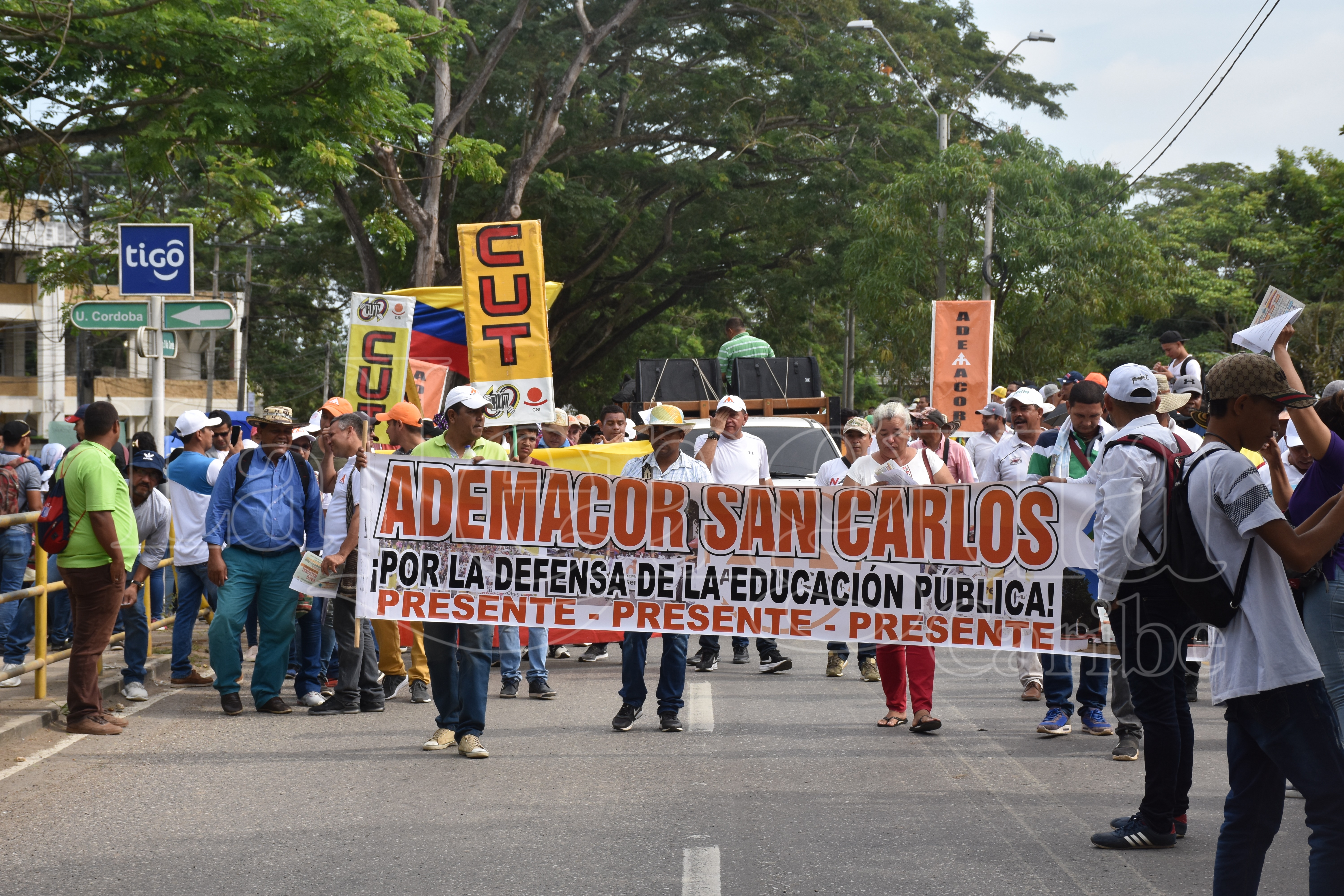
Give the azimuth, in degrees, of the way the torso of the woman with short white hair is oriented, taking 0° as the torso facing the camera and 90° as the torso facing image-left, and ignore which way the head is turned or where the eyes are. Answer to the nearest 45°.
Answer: approximately 0°

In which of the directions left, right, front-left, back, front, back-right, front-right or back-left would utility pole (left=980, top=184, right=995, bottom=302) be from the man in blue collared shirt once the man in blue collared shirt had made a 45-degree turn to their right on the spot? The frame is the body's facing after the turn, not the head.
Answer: back

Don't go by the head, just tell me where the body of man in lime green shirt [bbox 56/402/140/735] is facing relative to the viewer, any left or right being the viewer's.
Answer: facing to the right of the viewer

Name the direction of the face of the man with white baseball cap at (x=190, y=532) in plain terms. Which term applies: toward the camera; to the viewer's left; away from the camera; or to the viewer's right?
to the viewer's right

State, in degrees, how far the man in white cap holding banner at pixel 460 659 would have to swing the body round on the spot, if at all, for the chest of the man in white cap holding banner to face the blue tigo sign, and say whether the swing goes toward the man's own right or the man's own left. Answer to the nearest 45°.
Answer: approximately 135° to the man's own right

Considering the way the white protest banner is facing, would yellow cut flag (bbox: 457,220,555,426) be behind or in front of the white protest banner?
behind

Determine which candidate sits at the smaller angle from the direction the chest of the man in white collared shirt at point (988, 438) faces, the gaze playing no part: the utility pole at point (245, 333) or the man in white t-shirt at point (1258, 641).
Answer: the man in white t-shirt

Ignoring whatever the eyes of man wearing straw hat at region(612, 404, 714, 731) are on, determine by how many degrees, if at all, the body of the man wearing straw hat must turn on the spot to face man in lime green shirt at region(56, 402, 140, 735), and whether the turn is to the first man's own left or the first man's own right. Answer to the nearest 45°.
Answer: approximately 90° to the first man's own right

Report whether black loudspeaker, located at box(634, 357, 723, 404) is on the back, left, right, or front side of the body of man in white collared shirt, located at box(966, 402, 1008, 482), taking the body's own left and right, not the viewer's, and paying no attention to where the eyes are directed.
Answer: right

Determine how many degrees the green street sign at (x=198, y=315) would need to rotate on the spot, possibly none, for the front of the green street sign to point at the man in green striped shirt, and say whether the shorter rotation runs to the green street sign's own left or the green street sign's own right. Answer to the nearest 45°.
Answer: approximately 135° to the green street sign's own left

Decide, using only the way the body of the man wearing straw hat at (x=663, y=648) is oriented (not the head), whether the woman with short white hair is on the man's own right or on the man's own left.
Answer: on the man's own left
